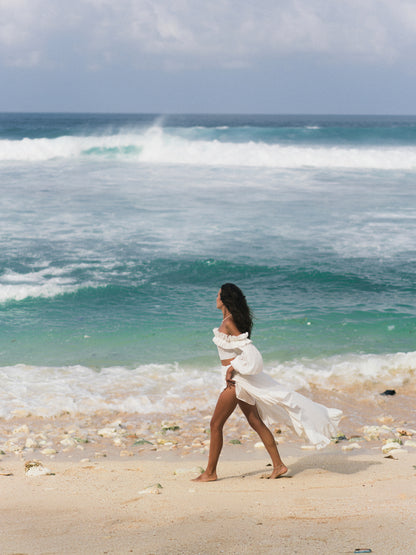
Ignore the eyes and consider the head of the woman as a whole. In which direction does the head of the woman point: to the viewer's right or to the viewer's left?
to the viewer's left

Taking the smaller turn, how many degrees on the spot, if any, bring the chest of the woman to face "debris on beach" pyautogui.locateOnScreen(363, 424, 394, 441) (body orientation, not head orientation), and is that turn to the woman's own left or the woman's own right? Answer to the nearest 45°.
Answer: approximately 135° to the woman's own right

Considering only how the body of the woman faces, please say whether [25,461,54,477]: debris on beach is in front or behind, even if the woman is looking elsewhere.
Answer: in front

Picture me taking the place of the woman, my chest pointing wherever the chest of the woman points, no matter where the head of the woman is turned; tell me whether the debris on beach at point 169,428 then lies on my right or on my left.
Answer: on my right

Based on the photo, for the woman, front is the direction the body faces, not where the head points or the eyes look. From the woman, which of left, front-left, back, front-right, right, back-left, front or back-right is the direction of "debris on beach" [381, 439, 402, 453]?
back-right

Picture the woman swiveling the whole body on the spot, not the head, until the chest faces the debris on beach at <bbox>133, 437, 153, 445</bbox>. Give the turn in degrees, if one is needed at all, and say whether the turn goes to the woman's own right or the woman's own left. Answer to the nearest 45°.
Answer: approximately 45° to the woman's own right

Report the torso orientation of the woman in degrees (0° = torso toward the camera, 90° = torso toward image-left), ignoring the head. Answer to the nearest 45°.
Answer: approximately 90°
